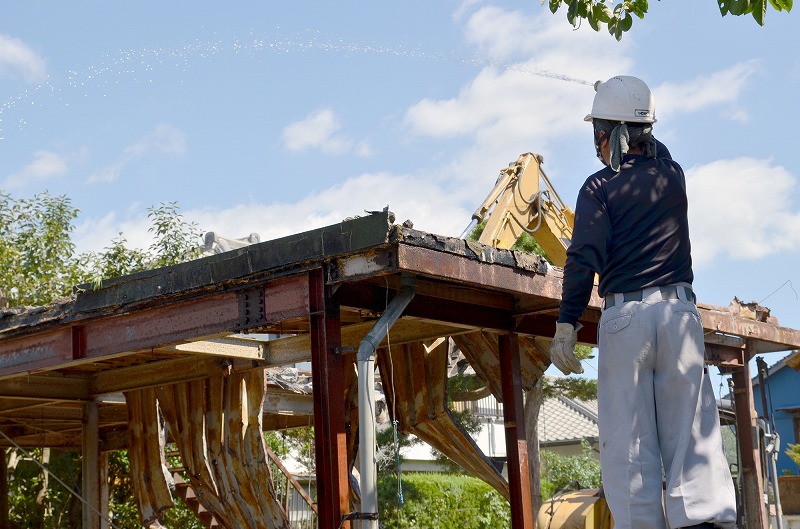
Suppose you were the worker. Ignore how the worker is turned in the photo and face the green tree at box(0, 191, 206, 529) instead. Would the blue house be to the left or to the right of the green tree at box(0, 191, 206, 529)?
right

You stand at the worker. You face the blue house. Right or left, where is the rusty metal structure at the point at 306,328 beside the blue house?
left

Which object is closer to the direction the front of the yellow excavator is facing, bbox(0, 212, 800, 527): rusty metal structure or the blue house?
the rusty metal structure

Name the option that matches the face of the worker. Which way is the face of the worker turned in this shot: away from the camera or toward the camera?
away from the camera

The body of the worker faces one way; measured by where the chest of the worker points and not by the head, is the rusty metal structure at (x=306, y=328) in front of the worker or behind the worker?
in front

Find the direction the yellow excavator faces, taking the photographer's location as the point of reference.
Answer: facing to the left of the viewer

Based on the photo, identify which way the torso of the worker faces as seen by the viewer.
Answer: away from the camera

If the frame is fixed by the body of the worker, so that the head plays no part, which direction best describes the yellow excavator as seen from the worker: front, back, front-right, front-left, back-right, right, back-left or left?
front

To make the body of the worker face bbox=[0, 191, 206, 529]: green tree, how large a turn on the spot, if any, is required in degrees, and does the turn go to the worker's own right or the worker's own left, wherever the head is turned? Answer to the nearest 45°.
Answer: approximately 45° to the worker's own left
